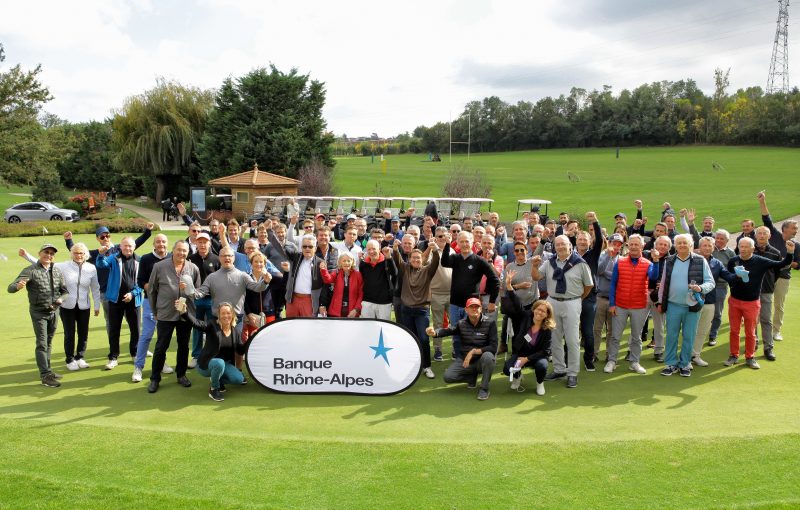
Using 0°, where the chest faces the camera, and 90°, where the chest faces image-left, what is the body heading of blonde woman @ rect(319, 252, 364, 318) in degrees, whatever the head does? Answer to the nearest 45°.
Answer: approximately 0°

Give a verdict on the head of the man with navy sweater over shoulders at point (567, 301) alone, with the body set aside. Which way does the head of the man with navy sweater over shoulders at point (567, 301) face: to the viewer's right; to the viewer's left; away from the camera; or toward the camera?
toward the camera

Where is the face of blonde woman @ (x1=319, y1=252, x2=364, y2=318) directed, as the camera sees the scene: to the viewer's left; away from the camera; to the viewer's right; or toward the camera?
toward the camera

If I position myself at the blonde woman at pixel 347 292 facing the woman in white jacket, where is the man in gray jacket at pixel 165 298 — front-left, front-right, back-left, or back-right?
front-left

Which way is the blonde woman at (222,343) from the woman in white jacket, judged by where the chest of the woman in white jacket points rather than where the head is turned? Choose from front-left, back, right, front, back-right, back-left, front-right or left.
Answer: front-left

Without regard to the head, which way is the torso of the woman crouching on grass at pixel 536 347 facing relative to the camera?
toward the camera

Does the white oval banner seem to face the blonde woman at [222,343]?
no

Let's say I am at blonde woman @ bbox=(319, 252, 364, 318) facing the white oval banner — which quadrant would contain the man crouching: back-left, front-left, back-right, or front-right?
front-left

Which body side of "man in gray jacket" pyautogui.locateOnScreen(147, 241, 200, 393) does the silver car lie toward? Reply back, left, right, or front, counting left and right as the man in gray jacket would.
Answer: back

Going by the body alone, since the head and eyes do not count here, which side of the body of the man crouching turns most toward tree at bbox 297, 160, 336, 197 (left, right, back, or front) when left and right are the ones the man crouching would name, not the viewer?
back

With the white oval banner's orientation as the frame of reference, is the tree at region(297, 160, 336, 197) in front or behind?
behind

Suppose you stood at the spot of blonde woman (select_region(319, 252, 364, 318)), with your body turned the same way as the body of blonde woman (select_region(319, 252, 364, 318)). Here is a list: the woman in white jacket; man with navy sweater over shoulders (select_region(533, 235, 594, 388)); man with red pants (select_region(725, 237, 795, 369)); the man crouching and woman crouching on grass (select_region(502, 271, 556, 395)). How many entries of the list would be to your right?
1

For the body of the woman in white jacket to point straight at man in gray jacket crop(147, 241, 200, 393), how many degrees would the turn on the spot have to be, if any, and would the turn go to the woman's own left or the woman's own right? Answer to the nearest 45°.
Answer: approximately 45° to the woman's own left

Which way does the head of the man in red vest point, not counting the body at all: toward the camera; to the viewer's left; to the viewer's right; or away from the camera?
toward the camera

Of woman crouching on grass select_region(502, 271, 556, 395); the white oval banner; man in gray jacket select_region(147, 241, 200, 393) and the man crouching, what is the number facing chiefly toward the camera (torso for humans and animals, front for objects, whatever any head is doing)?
4

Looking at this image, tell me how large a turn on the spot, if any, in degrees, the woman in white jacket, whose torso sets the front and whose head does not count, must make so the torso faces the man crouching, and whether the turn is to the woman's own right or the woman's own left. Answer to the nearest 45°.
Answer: approximately 45° to the woman's own left

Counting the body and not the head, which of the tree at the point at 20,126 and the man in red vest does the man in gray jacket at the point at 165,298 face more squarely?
the man in red vest

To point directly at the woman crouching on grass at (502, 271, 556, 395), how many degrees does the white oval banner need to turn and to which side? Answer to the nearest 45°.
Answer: approximately 90° to its left

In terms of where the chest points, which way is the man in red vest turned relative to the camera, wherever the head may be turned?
toward the camera

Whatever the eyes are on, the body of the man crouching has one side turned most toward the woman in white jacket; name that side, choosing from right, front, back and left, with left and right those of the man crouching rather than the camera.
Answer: right
